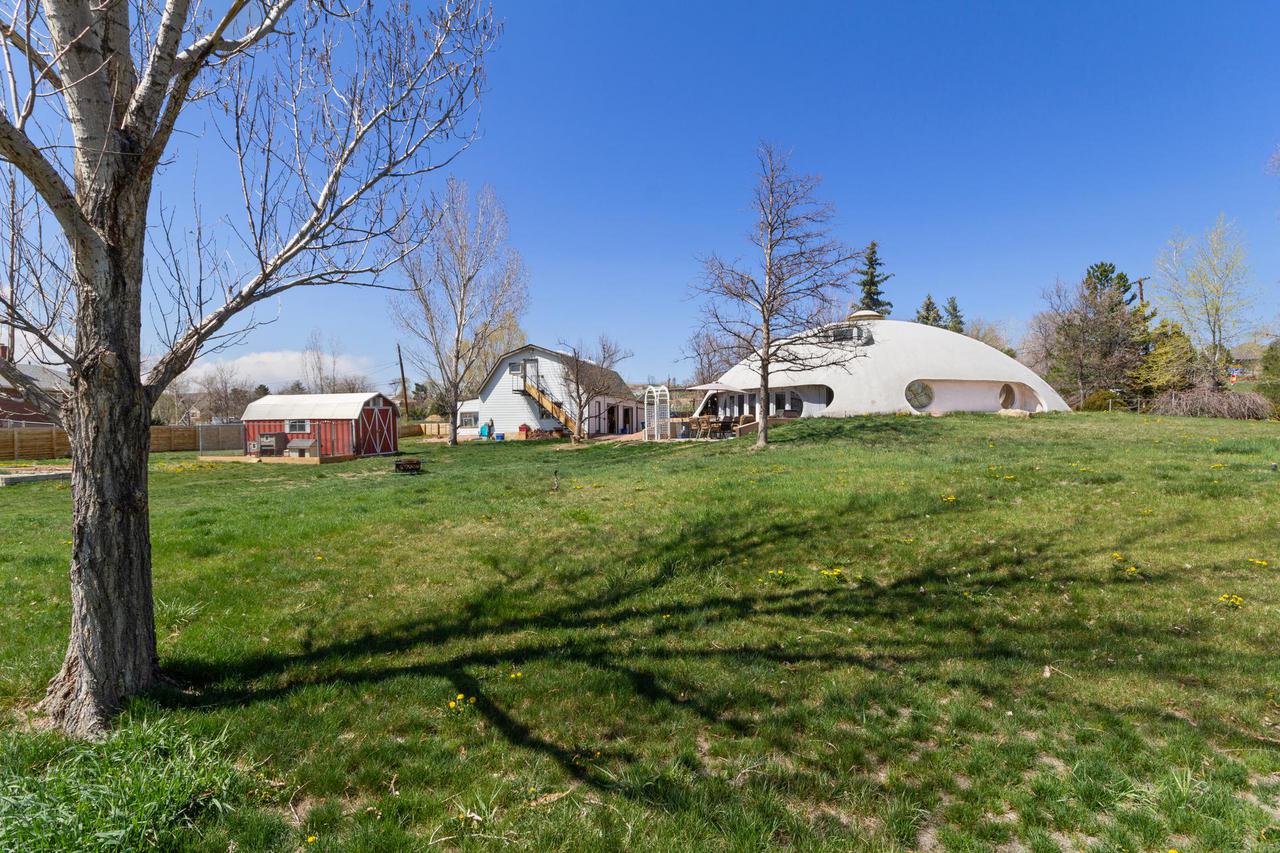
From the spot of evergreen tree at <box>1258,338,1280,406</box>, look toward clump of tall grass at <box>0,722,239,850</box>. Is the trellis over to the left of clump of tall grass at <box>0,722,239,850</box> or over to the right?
right

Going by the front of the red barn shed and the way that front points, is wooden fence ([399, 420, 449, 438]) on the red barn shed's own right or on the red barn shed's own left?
on the red barn shed's own left

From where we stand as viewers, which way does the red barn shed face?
facing the viewer and to the right of the viewer

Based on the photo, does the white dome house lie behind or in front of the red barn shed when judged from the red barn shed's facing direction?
in front

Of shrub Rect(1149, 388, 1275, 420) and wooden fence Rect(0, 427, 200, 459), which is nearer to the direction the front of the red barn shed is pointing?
the shrub
